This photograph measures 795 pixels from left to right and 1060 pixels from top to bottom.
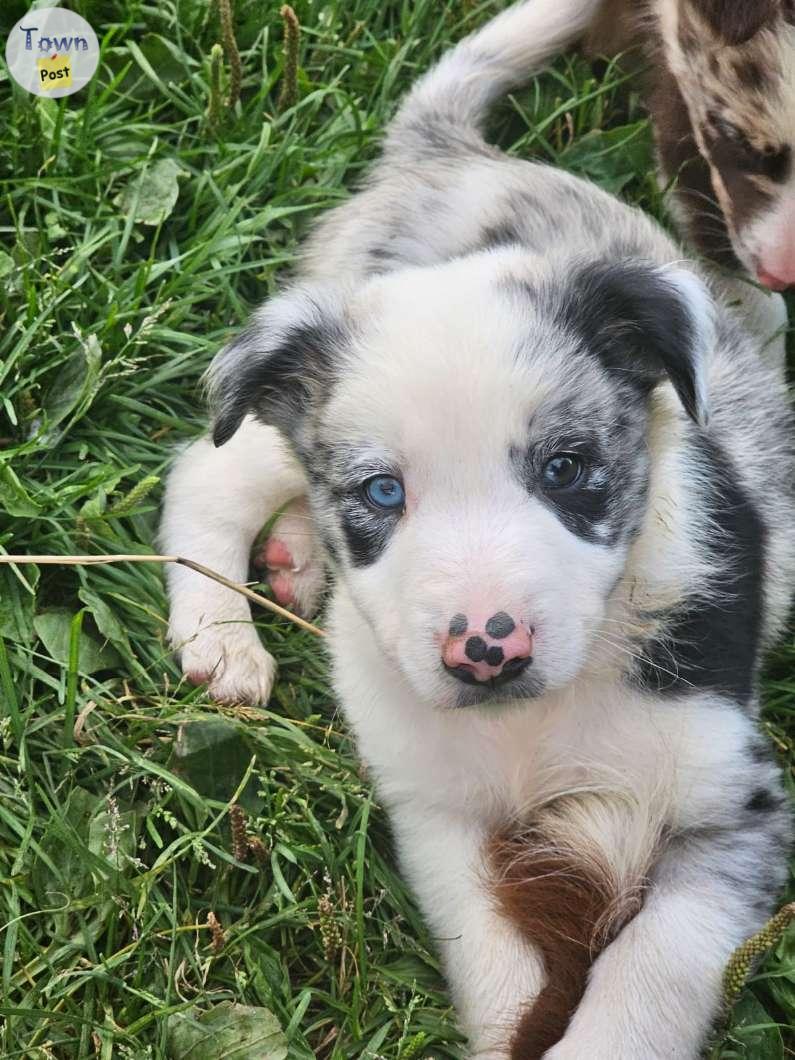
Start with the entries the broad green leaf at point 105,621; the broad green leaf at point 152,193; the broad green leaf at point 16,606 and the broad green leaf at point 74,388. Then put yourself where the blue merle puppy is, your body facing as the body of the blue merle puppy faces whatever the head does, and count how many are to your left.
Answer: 0

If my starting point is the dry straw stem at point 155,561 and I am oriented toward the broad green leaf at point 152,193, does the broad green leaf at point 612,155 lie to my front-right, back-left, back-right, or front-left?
front-right

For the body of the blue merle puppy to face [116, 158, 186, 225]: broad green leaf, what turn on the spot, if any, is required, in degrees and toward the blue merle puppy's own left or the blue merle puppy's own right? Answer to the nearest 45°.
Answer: approximately 135° to the blue merle puppy's own right

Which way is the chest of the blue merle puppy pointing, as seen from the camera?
toward the camera

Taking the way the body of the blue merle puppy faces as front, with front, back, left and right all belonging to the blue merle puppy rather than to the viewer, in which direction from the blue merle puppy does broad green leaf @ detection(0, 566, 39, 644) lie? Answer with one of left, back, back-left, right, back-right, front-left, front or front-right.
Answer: right

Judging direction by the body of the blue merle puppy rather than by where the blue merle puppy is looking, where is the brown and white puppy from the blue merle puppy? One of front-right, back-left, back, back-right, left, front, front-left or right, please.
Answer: back

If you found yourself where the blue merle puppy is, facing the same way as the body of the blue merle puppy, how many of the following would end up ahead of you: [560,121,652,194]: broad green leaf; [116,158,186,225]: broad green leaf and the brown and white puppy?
0

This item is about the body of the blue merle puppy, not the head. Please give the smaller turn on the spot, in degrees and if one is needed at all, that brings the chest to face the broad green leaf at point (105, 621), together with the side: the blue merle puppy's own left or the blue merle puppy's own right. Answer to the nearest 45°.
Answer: approximately 90° to the blue merle puppy's own right

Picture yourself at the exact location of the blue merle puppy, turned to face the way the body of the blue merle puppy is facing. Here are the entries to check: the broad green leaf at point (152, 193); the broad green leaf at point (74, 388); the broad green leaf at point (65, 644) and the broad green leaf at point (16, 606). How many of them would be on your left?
0

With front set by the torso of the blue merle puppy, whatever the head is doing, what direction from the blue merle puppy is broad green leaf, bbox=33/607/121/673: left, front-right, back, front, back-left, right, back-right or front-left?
right

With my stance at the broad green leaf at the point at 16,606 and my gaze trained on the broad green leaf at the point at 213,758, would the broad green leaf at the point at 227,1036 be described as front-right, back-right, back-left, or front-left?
front-right

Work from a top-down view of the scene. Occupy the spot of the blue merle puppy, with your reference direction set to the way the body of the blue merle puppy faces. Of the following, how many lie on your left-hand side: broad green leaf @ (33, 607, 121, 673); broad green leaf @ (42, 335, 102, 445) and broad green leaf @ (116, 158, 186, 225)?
0

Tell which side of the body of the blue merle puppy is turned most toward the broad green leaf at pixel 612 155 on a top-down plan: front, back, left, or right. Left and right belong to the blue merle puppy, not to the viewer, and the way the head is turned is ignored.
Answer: back

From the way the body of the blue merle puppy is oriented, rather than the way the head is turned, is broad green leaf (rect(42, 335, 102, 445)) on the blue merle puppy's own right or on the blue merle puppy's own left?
on the blue merle puppy's own right
